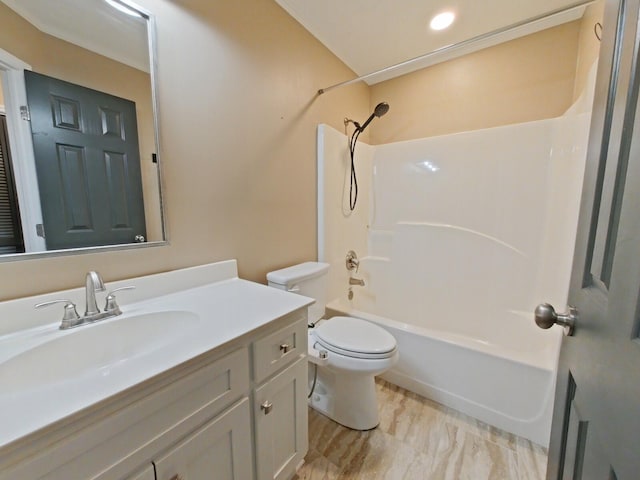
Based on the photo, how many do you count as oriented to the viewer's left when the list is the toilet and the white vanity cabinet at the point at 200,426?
0

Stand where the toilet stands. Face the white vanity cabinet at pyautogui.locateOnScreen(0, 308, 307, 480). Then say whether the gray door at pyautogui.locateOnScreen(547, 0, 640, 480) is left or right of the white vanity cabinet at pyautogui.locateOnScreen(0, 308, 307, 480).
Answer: left

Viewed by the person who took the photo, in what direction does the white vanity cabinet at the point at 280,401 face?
facing the viewer and to the right of the viewer

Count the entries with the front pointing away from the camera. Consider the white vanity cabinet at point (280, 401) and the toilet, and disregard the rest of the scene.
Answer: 0

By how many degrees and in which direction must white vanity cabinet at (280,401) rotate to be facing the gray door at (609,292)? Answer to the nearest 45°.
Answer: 0° — it already faces it

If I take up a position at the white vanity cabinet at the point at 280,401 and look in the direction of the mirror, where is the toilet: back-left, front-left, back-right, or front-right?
back-right

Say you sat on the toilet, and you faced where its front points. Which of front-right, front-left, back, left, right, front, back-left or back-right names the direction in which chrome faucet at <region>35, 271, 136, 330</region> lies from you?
right

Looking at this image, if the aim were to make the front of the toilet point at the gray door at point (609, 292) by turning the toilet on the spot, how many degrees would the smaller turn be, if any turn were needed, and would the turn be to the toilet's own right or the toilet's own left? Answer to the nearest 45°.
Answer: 0° — it already faces it
